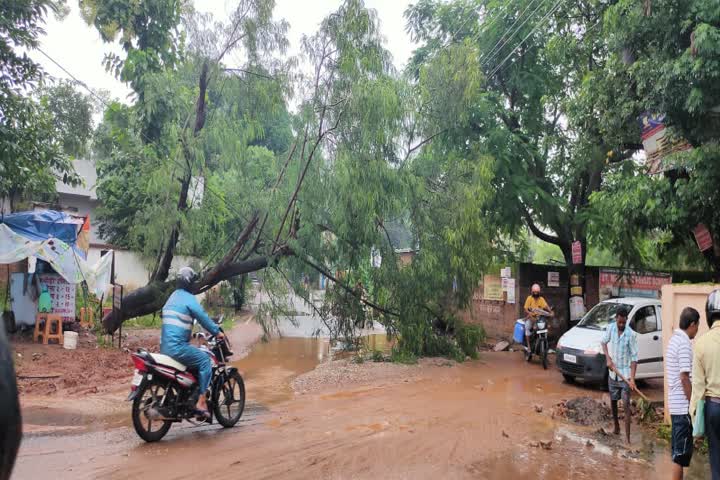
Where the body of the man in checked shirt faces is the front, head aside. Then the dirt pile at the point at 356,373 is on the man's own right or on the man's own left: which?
on the man's own right

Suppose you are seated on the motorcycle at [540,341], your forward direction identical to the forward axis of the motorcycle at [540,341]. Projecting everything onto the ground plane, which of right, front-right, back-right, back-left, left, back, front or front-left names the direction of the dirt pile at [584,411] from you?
front

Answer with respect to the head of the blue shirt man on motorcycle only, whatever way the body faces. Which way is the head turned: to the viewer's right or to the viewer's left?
to the viewer's right

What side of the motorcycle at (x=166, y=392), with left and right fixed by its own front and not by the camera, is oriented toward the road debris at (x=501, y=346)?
front

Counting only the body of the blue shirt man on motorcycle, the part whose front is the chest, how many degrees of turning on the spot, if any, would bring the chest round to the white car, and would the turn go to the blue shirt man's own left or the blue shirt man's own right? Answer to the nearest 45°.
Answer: approximately 45° to the blue shirt man's own right

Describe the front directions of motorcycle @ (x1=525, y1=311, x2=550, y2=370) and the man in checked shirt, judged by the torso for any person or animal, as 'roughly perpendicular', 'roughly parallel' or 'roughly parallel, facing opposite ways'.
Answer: roughly parallel

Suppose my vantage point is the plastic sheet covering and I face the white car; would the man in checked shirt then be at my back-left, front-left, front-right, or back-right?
front-right

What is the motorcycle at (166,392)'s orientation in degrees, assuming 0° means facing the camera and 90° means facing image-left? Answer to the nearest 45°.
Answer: approximately 225°

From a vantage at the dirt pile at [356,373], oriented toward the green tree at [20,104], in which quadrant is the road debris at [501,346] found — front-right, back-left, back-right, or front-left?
back-right

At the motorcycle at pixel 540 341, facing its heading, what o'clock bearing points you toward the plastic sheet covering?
The plastic sheet covering is roughly at 2 o'clock from the motorcycle.

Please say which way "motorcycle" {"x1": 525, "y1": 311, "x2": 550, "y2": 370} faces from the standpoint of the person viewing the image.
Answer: facing the viewer

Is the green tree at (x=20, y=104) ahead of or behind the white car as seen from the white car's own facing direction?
ahead

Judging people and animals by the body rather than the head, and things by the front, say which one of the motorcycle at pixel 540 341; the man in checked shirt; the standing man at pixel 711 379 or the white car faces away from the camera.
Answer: the standing man

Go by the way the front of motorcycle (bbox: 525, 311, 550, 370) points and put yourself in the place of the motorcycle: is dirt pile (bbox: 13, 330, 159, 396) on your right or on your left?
on your right

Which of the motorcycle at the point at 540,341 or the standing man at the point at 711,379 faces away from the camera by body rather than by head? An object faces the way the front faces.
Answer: the standing man

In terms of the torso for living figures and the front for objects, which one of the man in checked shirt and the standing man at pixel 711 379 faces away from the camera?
the standing man
